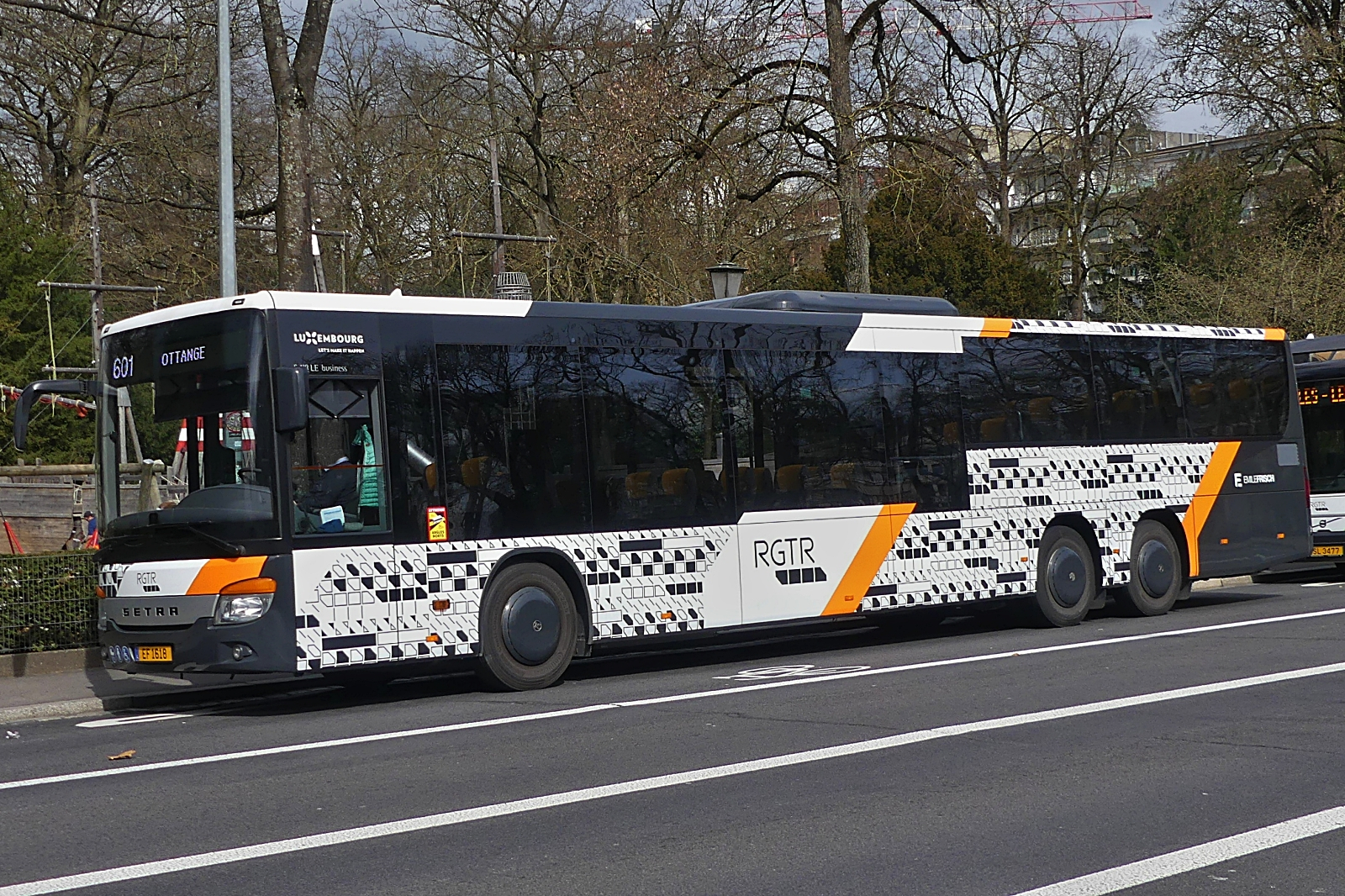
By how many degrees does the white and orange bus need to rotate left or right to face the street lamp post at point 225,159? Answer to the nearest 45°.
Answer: approximately 90° to its right

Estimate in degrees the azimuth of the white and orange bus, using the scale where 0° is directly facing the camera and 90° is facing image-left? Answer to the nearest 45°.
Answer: approximately 45°

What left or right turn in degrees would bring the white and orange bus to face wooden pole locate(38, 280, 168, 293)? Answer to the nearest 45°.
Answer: approximately 90° to its right

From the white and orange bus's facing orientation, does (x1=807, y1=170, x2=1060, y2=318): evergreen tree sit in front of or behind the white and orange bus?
behind

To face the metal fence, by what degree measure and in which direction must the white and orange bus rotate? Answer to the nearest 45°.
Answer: approximately 45° to its right

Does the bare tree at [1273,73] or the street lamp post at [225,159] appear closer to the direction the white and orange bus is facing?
the street lamp post

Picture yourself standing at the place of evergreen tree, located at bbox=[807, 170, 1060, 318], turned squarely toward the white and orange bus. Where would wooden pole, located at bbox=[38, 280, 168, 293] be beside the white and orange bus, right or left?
right
